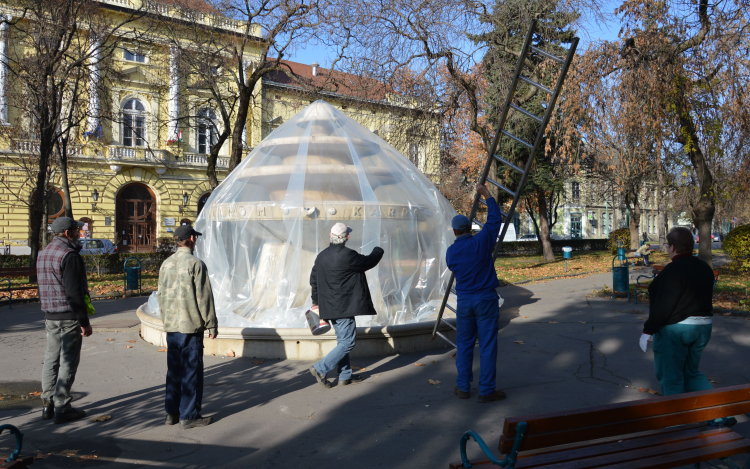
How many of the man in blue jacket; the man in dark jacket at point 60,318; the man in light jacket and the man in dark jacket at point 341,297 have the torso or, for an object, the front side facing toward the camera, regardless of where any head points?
0

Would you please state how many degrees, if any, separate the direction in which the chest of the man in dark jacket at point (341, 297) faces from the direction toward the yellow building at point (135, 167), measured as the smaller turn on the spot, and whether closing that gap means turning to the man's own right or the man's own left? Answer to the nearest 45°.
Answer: approximately 90° to the man's own left

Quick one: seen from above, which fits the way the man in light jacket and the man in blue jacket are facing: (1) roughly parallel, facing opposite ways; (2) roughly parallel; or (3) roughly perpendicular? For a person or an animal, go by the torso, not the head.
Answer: roughly parallel

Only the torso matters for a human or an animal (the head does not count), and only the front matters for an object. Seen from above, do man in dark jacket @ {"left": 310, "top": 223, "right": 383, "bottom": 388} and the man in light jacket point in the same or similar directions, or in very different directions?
same or similar directions

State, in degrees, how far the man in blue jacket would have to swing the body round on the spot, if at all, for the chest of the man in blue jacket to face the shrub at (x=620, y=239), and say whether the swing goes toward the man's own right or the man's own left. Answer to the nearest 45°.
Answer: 0° — they already face it

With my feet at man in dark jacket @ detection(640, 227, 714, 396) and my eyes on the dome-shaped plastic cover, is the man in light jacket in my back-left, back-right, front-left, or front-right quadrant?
front-left

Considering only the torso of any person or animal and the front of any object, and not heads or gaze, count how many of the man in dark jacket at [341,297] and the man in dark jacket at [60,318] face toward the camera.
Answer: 0

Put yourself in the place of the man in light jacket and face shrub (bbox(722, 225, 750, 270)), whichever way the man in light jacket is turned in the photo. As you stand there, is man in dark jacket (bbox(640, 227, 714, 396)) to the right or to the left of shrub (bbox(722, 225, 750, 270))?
right

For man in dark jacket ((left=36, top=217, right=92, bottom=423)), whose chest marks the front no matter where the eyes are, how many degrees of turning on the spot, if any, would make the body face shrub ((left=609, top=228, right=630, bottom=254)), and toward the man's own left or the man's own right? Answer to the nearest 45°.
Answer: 0° — they already face it

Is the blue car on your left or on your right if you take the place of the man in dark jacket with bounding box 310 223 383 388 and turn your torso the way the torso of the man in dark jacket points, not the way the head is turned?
on your left

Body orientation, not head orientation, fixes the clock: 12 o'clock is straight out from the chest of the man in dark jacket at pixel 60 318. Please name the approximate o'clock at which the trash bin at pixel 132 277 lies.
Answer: The trash bin is roughly at 11 o'clock from the man in dark jacket.

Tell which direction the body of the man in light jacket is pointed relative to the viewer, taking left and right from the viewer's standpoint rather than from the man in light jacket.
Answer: facing away from the viewer and to the right of the viewer

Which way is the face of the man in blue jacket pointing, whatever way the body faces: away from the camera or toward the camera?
away from the camera

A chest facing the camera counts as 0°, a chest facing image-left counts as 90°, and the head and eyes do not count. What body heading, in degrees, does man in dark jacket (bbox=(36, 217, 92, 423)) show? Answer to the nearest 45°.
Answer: approximately 225°

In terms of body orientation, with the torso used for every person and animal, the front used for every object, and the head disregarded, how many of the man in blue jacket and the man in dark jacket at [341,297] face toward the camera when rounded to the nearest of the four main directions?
0

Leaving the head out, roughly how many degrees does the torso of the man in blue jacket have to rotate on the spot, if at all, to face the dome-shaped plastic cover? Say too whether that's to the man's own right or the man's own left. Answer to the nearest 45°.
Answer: approximately 45° to the man's own left

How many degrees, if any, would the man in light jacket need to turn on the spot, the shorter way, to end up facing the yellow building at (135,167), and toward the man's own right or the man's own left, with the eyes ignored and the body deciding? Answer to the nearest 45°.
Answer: approximately 45° to the man's own left

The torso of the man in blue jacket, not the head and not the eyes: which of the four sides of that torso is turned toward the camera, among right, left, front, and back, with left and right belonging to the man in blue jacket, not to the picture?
back

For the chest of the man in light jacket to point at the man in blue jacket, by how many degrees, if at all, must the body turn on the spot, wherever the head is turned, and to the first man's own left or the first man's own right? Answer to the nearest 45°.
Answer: approximately 45° to the first man's own right
